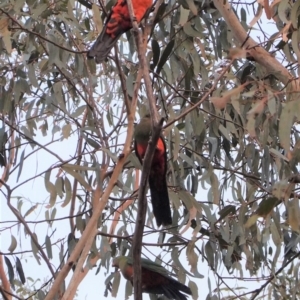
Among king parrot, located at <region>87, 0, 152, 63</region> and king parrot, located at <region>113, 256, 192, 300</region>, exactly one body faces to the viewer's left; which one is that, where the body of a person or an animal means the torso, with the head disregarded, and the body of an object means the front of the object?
king parrot, located at <region>113, 256, 192, 300</region>

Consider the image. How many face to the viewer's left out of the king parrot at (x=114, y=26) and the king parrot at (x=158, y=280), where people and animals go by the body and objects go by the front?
1

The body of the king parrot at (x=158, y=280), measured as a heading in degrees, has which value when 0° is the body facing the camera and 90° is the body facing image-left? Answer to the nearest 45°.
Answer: approximately 90°

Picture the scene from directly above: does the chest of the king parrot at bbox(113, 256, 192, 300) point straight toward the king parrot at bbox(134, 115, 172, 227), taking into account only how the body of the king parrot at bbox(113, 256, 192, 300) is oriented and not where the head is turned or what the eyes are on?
no

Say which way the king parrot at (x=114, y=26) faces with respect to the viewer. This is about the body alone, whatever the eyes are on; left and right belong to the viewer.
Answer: facing the viewer and to the right of the viewer
